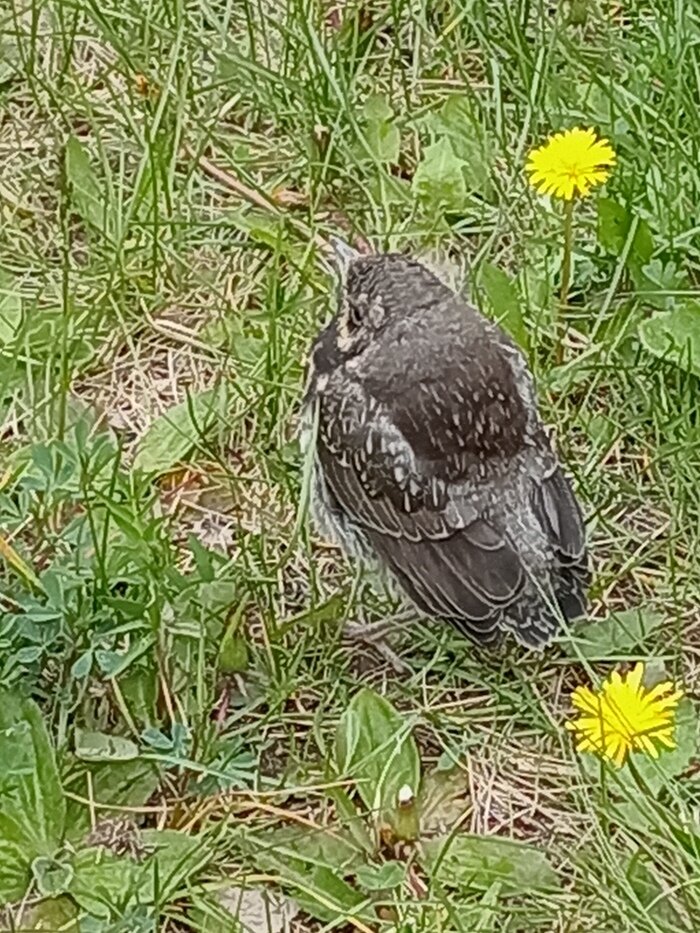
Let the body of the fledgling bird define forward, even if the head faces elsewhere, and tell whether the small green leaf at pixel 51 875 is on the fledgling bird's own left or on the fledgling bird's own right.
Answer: on the fledgling bird's own left

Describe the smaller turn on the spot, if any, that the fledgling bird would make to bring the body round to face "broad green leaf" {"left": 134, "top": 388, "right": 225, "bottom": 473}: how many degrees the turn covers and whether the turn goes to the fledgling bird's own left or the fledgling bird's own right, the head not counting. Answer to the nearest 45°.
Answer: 0° — it already faces it

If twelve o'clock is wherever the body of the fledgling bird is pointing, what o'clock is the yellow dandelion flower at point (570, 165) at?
The yellow dandelion flower is roughly at 2 o'clock from the fledgling bird.

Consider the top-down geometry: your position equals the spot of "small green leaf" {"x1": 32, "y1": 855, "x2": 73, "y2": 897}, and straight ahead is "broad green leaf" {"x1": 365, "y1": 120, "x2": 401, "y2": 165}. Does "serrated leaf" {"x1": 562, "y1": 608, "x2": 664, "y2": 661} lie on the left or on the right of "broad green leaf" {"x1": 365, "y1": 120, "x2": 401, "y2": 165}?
right

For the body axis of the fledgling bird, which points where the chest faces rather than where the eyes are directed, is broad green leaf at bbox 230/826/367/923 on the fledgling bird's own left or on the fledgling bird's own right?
on the fledgling bird's own left

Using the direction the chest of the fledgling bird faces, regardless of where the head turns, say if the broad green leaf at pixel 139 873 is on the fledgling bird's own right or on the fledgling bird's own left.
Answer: on the fledgling bird's own left

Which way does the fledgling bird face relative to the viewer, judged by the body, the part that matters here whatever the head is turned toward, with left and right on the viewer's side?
facing away from the viewer and to the left of the viewer

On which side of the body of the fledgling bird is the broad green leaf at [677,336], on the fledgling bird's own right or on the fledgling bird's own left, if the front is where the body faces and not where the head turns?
on the fledgling bird's own right

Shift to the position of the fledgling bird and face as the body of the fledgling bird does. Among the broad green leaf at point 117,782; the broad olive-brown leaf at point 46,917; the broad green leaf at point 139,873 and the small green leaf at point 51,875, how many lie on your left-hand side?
4

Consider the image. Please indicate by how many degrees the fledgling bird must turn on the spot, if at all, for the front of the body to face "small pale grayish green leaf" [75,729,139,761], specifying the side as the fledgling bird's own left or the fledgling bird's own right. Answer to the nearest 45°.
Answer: approximately 90° to the fledgling bird's own left

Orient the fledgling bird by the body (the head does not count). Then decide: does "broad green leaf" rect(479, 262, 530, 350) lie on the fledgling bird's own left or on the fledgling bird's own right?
on the fledgling bird's own right

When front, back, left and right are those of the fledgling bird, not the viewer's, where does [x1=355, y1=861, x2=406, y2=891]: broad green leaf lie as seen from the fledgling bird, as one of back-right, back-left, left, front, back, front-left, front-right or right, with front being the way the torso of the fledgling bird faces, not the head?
back-left
